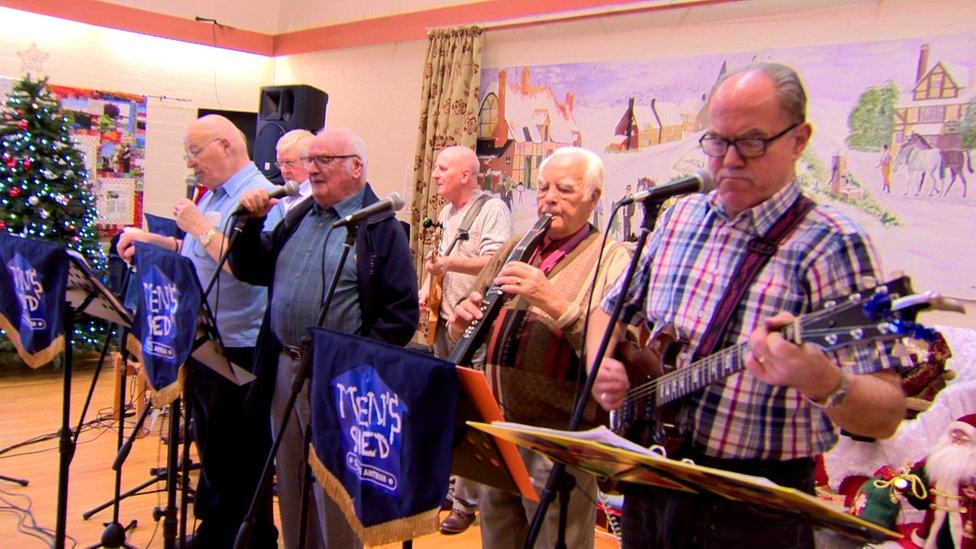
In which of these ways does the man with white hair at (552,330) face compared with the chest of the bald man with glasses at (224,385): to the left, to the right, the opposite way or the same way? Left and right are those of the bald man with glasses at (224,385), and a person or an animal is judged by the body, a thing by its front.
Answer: the same way

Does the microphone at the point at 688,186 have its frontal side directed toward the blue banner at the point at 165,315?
no

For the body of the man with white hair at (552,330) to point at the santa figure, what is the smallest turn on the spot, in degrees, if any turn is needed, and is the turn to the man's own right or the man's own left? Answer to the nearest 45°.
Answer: approximately 135° to the man's own left

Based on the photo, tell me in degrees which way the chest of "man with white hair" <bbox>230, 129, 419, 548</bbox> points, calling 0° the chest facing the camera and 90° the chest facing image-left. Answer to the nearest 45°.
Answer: approximately 45°

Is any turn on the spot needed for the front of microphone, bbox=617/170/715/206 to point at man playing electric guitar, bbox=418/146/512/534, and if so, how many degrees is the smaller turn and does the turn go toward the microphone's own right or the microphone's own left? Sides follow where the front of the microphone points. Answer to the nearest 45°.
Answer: approximately 135° to the microphone's own left

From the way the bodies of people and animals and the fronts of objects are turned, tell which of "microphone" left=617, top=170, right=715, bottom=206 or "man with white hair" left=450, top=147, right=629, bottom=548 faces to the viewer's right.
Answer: the microphone

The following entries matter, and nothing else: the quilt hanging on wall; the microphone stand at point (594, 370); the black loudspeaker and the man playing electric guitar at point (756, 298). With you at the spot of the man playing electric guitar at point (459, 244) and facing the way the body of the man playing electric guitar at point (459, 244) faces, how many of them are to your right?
2

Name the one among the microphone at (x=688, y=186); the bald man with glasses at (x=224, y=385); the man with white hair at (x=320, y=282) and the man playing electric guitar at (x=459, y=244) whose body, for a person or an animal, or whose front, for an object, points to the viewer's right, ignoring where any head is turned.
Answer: the microphone

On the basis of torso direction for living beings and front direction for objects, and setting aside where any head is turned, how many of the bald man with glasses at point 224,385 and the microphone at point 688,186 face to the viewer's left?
1

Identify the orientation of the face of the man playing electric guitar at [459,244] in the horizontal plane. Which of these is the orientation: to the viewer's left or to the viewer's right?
to the viewer's left

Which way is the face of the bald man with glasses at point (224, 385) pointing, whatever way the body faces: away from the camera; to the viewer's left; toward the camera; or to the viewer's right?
to the viewer's left

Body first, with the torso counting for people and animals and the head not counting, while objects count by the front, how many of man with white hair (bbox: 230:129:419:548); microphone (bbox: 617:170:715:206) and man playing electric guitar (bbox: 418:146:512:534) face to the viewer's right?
1

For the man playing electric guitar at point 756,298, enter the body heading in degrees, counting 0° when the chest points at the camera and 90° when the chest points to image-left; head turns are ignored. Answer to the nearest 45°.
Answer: approximately 45°

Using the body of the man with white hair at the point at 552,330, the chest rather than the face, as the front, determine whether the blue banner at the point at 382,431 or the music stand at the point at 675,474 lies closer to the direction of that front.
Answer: the blue banner

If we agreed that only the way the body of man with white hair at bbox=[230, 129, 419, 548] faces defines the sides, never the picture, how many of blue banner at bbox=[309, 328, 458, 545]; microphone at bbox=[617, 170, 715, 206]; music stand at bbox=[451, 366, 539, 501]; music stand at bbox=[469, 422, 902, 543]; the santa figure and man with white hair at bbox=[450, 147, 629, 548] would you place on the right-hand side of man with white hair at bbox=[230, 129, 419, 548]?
0

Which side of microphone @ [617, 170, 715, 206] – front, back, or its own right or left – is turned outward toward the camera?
right

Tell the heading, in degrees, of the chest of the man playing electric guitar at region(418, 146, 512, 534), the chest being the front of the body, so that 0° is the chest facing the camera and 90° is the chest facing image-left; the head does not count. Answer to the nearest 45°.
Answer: approximately 45°
